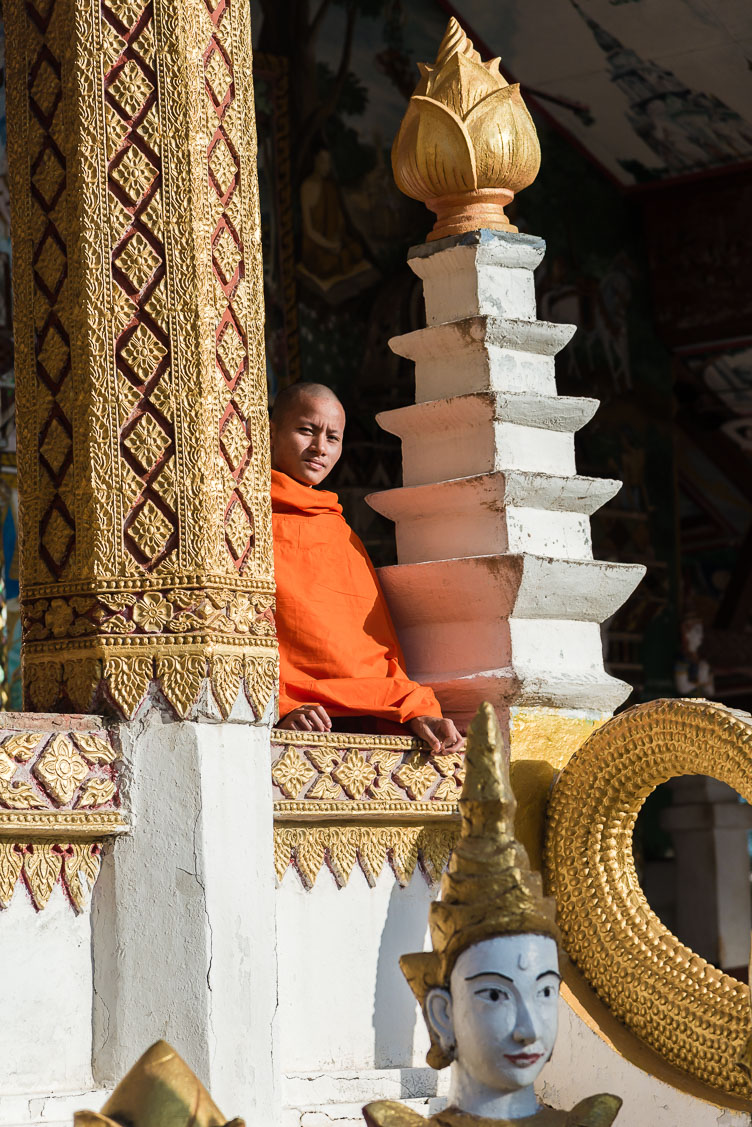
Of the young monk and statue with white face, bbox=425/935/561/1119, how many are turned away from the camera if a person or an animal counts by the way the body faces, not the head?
0

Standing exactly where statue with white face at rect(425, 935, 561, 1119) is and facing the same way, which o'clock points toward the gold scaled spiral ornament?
The gold scaled spiral ornament is roughly at 8 o'clock from the statue with white face.

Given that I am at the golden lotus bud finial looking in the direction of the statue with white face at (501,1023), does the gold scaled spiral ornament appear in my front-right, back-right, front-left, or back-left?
front-left

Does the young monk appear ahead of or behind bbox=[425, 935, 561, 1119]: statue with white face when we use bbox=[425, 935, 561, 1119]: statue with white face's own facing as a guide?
behind

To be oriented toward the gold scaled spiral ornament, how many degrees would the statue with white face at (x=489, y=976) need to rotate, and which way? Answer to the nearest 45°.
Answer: approximately 135° to its left

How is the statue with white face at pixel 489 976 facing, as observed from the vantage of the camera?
facing the viewer and to the right of the viewer

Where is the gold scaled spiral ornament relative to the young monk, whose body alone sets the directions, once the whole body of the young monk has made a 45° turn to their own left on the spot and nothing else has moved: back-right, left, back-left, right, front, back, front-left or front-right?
front

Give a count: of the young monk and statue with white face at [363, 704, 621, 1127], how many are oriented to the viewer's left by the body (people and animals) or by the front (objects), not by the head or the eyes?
0

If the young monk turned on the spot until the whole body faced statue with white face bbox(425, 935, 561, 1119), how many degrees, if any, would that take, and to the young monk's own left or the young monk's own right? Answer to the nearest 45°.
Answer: approximately 45° to the young monk's own right

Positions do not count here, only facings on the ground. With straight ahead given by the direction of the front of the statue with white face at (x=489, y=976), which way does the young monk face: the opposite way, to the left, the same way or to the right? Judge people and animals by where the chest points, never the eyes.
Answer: the same way
